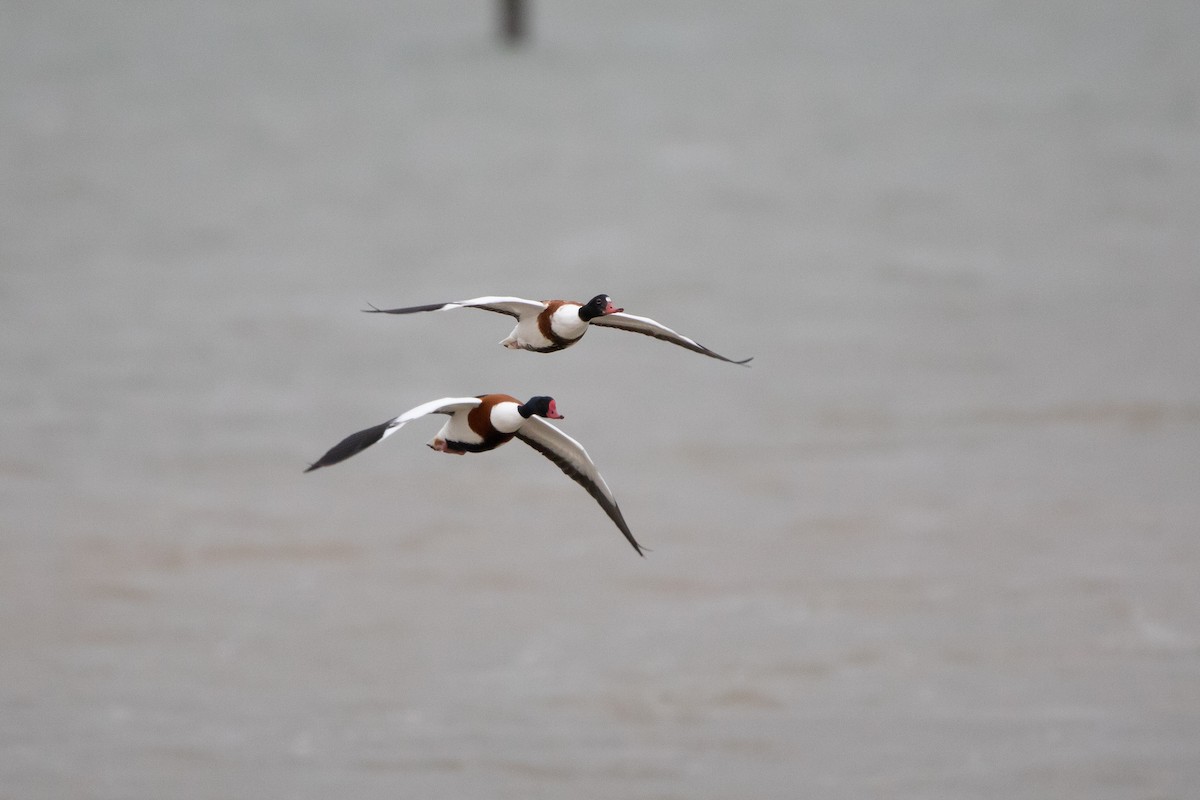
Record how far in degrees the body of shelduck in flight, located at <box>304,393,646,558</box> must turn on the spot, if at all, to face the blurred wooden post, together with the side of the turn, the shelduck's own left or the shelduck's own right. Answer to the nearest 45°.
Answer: approximately 135° to the shelduck's own left

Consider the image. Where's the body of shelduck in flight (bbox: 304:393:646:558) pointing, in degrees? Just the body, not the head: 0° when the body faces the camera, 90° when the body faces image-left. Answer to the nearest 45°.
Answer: approximately 315°

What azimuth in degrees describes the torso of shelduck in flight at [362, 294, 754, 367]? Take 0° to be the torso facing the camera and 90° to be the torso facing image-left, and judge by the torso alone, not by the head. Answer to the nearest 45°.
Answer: approximately 315°
